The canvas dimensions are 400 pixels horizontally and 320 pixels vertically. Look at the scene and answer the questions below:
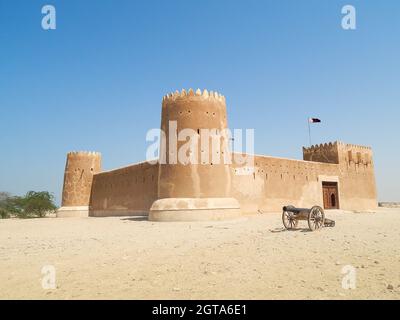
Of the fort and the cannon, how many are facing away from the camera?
0

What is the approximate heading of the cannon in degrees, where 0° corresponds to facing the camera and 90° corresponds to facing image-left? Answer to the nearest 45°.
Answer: approximately 45°

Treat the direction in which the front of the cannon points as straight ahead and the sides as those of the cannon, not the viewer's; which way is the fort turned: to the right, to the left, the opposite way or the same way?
to the left

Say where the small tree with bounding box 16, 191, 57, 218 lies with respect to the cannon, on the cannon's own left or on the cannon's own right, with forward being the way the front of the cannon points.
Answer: on the cannon's own right

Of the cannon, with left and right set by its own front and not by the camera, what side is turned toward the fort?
right

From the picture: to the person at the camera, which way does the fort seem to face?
facing the viewer and to the right of the viewer
